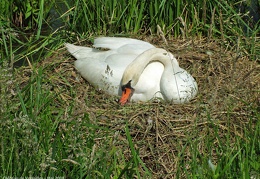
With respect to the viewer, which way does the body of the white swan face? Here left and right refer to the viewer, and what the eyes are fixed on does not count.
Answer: facing the viewer and to the right of the viewer
